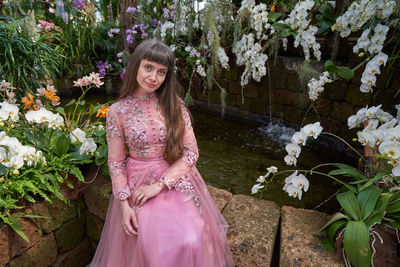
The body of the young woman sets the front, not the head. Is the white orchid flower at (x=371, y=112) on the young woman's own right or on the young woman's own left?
on the young woman's own left

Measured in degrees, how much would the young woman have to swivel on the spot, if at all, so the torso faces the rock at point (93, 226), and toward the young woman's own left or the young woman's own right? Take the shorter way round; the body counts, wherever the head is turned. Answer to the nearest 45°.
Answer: approximately 135° to the young woman's own right

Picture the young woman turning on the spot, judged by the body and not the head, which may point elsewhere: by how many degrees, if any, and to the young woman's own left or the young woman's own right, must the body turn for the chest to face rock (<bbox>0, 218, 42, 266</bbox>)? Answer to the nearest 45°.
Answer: approximately 90° to the young woman's own right

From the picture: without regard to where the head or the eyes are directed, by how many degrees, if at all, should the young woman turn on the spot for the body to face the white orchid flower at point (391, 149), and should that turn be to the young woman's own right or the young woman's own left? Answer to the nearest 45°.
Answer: approximately 90° to the young woman's own left

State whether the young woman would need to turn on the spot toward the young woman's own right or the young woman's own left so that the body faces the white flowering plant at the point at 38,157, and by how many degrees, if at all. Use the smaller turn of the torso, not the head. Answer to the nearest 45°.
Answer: approximately 135° to the young woman's own right

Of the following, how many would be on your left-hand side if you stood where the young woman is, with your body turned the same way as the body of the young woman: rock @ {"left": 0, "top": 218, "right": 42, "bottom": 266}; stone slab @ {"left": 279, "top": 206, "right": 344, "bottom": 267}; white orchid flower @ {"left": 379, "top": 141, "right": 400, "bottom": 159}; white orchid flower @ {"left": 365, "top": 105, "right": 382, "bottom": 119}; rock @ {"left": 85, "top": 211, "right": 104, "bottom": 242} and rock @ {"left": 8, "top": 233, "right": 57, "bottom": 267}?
3

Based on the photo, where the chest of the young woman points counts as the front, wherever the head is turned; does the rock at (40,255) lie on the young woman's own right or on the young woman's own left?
on the young woman's own right

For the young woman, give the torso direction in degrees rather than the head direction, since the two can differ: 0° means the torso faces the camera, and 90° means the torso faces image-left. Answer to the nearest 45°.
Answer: approximately 0°

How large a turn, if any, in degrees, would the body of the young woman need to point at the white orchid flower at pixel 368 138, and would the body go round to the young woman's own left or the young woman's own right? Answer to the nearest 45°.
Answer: approximately 90° to the young woman's own left

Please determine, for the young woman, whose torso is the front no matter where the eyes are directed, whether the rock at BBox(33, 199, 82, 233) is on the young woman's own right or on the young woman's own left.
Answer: on the young woman's own right

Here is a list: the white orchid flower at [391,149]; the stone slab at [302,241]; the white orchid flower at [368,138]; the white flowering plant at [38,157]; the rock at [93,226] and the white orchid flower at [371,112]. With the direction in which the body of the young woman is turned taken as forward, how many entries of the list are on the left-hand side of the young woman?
4
